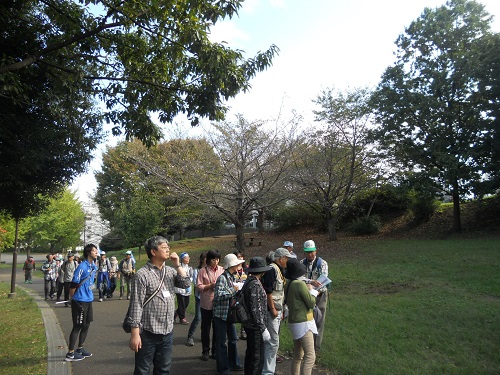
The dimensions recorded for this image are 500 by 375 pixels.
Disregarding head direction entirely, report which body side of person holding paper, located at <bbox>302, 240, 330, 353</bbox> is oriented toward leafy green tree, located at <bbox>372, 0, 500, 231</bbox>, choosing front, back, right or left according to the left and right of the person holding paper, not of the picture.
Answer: back

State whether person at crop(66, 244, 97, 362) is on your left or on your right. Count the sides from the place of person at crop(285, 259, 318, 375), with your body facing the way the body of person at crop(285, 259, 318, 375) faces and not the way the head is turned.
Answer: on your left

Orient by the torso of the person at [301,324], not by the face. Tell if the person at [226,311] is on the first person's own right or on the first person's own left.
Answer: on the first person's own left

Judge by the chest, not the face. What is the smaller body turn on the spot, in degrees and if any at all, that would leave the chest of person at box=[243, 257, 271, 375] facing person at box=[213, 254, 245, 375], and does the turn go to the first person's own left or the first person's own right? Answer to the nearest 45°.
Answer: approximately 135° to the first person's own left

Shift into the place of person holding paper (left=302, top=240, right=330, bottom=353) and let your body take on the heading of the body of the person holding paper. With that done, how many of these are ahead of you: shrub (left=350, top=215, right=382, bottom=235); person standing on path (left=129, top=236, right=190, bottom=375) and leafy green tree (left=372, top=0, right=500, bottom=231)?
1

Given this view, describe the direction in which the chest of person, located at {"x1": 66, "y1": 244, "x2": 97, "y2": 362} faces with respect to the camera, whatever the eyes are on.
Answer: to the viewer's right

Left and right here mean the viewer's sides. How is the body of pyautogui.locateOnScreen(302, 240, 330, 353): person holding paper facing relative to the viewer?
facing the viewer and to the left of the viewer

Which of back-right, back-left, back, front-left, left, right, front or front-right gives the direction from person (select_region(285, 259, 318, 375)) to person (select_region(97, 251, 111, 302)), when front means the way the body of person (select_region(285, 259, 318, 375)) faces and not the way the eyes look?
left

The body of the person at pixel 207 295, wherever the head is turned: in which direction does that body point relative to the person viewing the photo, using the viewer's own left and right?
facing the viewer and to the right of the viewer

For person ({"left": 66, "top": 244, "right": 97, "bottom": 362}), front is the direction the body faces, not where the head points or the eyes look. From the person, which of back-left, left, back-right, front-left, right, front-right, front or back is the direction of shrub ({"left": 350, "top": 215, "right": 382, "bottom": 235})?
front-left
